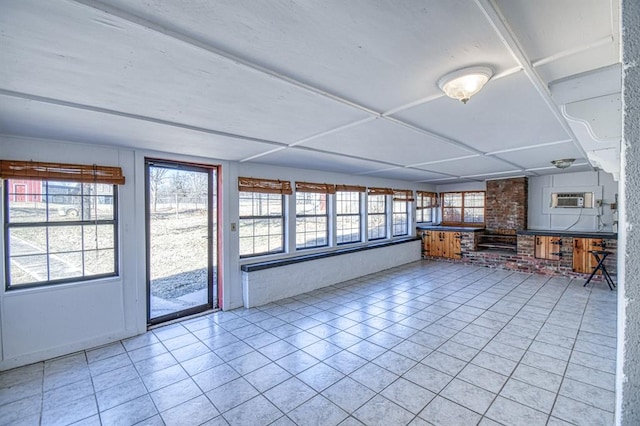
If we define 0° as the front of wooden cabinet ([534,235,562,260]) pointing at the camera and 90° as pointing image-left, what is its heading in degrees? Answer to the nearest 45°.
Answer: approximately 0°

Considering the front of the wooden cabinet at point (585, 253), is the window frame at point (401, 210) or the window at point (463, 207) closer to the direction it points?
the window frame

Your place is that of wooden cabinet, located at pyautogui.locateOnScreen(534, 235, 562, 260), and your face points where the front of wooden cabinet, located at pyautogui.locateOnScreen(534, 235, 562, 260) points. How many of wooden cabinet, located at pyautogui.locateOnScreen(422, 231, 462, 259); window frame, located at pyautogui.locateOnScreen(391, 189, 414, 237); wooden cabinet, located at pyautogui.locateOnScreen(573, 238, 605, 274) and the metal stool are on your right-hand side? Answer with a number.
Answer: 2

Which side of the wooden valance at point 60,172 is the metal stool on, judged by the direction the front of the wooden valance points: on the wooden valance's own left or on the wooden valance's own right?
on the wooden valance's own left

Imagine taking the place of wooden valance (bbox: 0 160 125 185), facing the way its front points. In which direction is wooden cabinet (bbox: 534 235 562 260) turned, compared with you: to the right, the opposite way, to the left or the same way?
to the right

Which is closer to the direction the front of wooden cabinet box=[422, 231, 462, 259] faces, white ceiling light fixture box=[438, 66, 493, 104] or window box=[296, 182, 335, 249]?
the white ceiling light fixture

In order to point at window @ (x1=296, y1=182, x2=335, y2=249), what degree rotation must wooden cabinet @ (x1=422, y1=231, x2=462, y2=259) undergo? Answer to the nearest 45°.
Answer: approximately 45° to its right

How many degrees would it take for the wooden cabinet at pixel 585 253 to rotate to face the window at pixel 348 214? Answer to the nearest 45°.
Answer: approximately 45° to its right

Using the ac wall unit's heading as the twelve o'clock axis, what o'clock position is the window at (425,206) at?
The window is roughly at 3 o'clock from the ac wall unit.
